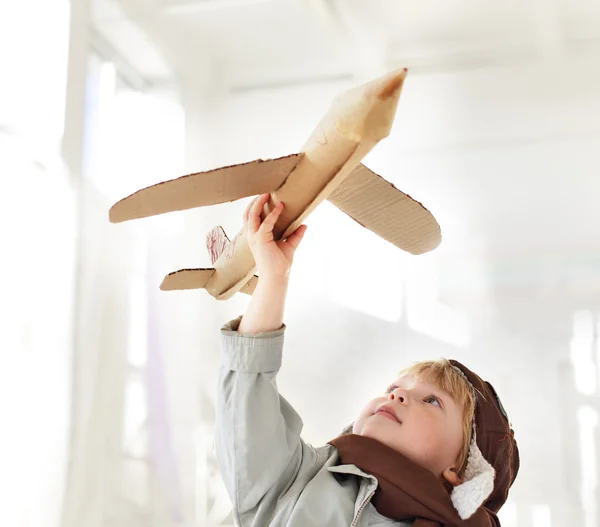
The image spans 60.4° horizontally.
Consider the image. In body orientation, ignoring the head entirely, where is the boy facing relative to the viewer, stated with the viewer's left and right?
facing the viewer and to the left of the viewer

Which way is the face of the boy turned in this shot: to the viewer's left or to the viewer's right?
to the viewer's left
